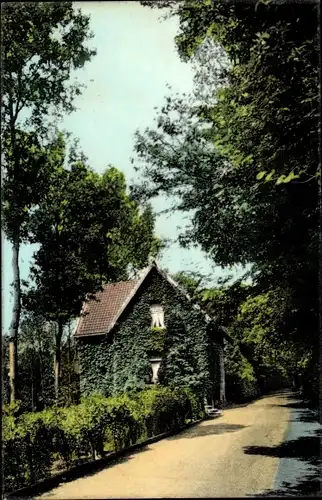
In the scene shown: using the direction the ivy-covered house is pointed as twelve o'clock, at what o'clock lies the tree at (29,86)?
The tree is roughly at 2 o'clock from the ivy-covered house.

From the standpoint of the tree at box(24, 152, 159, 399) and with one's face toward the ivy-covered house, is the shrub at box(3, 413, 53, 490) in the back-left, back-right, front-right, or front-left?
back-right
